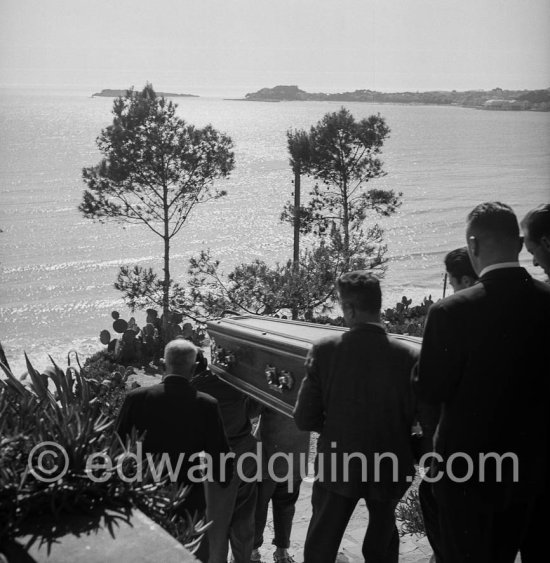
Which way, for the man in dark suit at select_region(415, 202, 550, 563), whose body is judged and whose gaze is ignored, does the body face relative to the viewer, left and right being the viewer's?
facing away from the viewer and to the left of the viewer

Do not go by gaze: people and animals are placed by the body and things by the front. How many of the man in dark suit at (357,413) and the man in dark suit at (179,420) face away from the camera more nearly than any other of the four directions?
2

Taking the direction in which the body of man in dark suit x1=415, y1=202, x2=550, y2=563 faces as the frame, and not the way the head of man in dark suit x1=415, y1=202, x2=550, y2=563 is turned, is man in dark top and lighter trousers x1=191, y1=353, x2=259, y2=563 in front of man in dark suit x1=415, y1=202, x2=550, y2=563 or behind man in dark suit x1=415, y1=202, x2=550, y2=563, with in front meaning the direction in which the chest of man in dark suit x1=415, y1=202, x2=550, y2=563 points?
in front

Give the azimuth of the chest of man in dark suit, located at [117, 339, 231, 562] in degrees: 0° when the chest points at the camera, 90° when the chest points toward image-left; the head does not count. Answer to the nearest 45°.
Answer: approximately 180°

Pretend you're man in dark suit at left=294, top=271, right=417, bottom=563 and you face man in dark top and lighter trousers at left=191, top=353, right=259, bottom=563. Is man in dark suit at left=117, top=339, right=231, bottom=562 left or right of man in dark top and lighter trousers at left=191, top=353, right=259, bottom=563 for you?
left

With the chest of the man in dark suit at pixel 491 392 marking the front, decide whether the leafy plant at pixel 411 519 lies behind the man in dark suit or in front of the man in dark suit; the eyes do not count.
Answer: in front

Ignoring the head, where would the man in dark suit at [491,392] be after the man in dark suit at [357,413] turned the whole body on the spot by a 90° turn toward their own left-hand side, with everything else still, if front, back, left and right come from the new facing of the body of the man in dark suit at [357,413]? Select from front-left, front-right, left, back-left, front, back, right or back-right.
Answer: back-left

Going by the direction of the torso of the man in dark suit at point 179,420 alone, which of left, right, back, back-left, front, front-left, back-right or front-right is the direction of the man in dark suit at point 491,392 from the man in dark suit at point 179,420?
back-right

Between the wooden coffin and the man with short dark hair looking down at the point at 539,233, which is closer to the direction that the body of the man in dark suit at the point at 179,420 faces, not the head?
the wooden coffin

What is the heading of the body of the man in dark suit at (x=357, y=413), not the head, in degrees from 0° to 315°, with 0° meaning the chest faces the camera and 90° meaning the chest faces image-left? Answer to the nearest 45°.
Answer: approximately 180°
